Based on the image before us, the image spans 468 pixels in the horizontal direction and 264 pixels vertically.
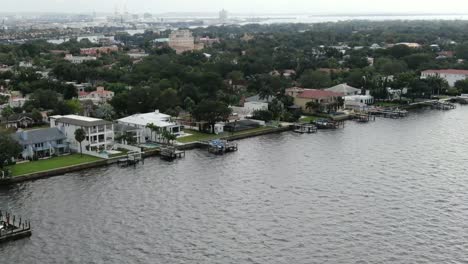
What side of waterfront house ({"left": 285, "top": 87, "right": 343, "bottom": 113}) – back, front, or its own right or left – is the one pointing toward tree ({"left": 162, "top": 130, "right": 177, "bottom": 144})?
right

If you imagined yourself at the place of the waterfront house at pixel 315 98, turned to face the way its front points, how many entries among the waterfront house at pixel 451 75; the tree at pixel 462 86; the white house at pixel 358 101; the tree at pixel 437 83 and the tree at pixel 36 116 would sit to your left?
4

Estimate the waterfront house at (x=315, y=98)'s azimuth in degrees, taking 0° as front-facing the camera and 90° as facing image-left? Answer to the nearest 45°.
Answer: approximately 315°

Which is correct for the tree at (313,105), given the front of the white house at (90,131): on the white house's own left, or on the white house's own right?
on the white house's own left

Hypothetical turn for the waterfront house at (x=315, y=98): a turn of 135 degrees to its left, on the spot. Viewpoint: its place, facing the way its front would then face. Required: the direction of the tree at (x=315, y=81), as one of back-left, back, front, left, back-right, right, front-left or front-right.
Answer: front

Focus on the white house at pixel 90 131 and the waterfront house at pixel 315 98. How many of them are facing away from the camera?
0

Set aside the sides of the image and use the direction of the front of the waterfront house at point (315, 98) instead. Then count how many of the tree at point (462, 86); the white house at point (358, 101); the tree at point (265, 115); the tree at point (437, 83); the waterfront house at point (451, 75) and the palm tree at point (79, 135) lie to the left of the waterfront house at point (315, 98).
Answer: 4

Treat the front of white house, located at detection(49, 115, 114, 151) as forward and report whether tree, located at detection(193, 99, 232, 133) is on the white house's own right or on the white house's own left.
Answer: on the white house's own left

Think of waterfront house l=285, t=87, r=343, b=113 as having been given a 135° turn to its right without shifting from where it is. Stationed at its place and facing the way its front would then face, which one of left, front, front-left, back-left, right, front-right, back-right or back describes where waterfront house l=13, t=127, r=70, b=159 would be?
front-left

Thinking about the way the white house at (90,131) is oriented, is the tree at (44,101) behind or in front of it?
behind

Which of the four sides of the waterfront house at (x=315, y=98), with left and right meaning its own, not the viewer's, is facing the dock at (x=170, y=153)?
right

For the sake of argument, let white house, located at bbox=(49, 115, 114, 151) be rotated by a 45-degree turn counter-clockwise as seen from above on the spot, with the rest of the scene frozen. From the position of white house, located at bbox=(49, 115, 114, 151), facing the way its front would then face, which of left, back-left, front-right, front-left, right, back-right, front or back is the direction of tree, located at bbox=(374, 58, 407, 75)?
front-left

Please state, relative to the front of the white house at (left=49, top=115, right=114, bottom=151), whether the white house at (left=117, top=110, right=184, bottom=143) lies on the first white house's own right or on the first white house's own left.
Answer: on the first white house's own left
